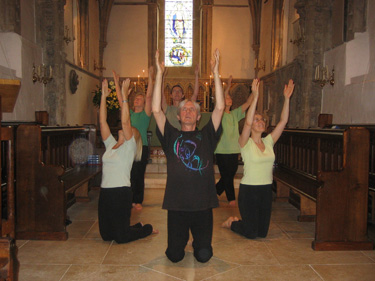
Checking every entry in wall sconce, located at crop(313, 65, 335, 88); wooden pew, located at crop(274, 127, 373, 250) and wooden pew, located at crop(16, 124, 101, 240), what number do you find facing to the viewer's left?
2

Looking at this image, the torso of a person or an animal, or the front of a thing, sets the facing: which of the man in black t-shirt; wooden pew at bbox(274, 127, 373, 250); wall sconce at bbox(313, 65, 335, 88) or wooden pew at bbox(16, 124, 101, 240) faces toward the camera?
the man in black t-shirt

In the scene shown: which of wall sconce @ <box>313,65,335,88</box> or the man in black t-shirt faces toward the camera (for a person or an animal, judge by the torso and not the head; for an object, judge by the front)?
the man in black t-shirt

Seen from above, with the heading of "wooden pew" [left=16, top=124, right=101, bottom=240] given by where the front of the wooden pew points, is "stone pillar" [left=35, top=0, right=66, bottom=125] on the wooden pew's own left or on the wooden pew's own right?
on the wooden pew's own left

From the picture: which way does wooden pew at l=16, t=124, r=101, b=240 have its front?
to the viewer's right

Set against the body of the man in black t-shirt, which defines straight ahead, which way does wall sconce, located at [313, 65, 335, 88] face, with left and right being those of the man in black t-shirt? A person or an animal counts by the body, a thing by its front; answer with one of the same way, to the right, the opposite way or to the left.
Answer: to the right

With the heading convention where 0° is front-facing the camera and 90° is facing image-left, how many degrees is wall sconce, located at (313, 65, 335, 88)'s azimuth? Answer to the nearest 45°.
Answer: approximately 90°

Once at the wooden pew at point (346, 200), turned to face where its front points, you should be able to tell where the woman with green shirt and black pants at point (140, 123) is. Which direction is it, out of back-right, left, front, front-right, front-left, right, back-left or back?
front

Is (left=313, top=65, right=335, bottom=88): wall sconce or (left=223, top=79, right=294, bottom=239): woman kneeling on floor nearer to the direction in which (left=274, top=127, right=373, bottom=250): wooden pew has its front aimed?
the woman kneeling on floor

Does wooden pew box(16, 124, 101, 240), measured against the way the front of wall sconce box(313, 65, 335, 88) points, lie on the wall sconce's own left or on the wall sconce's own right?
on the wall sconce's own left

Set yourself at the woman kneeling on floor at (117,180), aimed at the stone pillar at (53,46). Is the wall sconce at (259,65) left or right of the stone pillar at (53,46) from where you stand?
right

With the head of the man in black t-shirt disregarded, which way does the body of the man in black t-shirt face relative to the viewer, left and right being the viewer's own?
facing the viewer

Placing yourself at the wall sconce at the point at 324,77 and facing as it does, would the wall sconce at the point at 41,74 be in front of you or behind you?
in front
